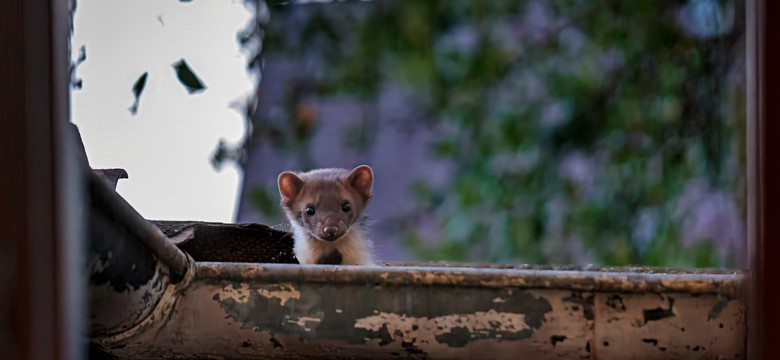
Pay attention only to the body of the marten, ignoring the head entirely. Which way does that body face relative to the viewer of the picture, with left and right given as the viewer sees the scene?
facing the viewer
